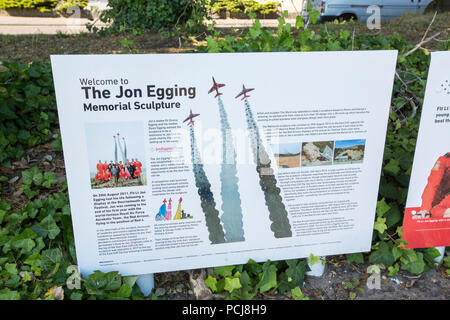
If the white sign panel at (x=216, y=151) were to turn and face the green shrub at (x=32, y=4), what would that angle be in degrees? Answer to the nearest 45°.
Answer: approximately 135° to its right

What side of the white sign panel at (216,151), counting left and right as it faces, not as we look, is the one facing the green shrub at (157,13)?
back

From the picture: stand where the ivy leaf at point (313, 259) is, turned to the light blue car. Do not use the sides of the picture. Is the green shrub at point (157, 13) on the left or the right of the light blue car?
left

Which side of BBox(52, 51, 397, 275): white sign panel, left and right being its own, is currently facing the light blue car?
back

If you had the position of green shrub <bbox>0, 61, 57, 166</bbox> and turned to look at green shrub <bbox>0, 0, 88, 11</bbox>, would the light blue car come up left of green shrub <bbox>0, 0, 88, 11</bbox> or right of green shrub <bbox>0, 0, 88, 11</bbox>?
right

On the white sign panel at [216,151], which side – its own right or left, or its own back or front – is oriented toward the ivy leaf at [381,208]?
left

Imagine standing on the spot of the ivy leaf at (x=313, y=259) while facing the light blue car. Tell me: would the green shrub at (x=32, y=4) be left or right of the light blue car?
left

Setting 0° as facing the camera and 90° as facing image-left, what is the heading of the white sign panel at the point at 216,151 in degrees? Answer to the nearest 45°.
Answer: approximately 0°
